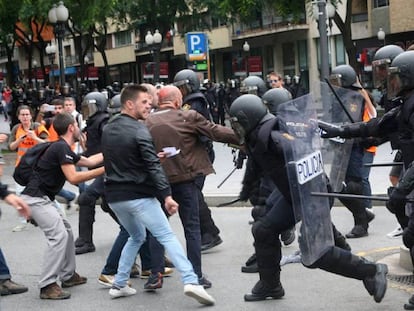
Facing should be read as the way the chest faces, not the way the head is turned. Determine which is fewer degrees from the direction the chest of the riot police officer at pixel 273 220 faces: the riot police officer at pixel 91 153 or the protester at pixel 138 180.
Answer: the protester

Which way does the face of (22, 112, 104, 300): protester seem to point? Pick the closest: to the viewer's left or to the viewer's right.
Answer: to the viewer's right

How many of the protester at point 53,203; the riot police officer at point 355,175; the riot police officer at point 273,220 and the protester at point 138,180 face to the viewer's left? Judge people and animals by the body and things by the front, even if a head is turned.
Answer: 2

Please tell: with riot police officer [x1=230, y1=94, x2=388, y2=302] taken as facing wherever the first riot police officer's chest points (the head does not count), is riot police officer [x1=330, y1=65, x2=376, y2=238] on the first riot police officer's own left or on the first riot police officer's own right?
on the first riot police officer's own right

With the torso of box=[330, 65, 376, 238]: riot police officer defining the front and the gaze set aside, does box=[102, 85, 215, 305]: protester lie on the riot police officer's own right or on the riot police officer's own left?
on the riot police officer's own left

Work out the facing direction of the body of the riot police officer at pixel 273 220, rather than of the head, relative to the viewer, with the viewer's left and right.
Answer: facing to the left of the viewer

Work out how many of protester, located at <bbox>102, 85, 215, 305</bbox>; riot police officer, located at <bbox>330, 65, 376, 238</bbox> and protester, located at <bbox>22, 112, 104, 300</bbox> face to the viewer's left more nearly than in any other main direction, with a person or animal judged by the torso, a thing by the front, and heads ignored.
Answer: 1

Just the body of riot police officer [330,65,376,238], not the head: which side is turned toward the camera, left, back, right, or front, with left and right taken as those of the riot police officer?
left

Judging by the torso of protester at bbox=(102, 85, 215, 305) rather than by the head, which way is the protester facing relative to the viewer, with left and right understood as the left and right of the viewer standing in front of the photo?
facing away from the viewer and to the right of the viewer

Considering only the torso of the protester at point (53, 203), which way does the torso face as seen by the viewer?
to the viewer's right

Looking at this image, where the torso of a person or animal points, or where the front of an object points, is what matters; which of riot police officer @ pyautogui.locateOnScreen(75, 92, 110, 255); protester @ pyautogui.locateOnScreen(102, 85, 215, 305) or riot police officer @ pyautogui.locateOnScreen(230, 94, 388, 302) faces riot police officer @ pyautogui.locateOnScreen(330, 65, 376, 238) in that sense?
the protester

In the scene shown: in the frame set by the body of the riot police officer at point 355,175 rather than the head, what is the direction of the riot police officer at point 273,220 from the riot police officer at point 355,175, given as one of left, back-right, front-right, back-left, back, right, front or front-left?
left

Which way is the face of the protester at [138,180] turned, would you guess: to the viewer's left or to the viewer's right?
to the viewer's right
